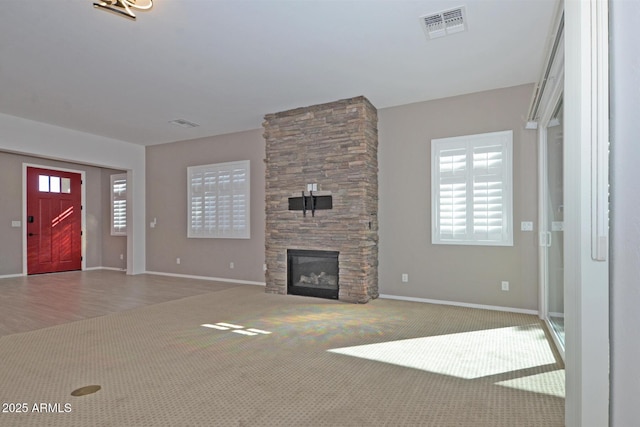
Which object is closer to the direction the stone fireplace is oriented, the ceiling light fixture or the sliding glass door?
the ceiling light fixture

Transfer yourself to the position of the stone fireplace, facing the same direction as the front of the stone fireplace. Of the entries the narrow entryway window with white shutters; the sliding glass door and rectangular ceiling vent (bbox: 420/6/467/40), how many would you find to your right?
1

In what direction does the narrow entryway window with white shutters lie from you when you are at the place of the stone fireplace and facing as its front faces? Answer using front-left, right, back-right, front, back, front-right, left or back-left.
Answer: right

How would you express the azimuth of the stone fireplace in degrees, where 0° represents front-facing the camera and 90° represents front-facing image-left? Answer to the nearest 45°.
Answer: approximately 45°

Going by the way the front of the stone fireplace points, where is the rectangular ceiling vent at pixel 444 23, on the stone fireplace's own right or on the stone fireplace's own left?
on the stone fireplace's own left

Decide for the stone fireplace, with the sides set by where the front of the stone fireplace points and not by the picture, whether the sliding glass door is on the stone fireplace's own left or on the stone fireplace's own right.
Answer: on the stone fireplace's own left

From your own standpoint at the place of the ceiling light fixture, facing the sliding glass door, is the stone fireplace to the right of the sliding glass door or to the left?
left

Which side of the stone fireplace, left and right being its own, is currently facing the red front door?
right

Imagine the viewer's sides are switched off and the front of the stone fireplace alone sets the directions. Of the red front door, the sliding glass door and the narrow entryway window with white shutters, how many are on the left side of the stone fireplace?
1
